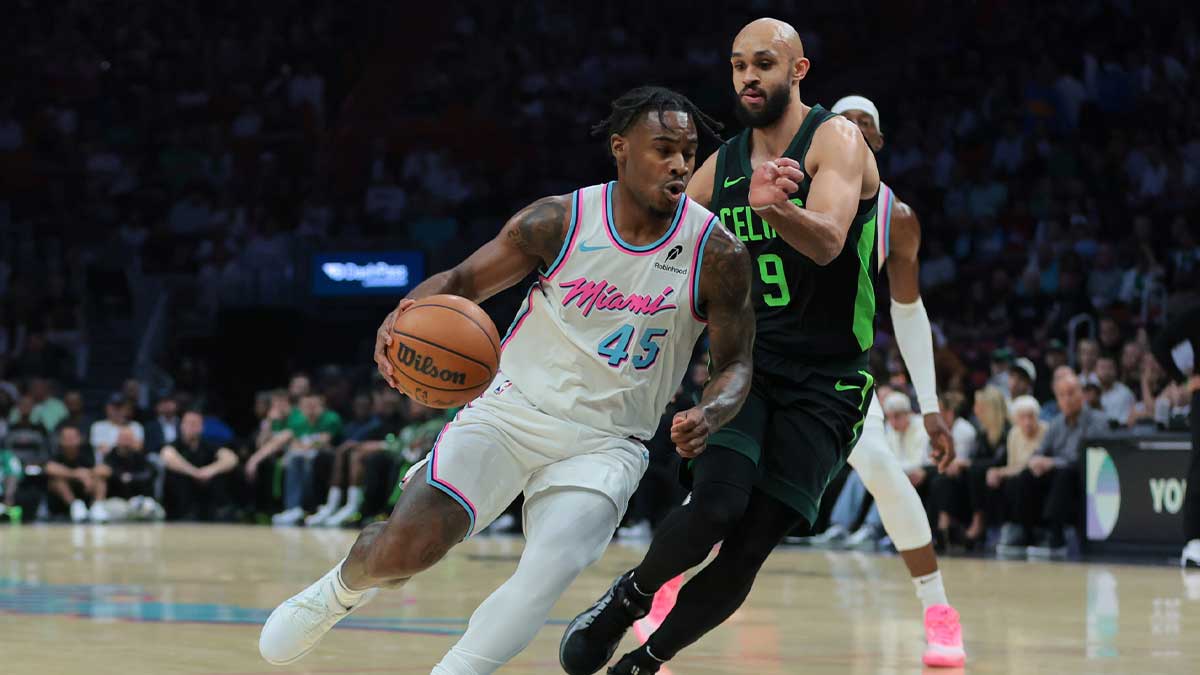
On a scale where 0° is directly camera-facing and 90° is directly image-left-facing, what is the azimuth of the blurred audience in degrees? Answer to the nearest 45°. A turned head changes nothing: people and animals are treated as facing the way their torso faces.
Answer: approximately 45°

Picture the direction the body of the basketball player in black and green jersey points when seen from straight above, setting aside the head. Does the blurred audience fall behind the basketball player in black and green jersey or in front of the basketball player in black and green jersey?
behind

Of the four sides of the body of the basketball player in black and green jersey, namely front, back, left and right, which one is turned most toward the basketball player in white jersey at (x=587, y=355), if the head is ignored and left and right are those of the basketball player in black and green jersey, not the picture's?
front

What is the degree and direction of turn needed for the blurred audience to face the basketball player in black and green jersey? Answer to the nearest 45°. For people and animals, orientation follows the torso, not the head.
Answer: approximately 45° to their left

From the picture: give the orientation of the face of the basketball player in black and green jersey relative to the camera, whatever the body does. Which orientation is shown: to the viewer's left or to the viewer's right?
to the viewer's left

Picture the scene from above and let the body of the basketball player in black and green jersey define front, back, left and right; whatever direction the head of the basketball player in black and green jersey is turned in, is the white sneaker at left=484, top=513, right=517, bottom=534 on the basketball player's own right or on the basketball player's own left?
on the basketball player's own right
